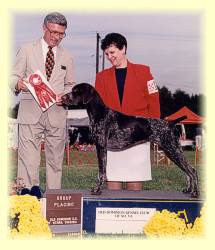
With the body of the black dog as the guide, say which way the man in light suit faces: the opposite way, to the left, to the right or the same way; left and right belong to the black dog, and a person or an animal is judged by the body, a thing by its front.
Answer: to the left

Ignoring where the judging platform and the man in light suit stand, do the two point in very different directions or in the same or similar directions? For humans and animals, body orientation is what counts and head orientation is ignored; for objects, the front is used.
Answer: same or similar directions

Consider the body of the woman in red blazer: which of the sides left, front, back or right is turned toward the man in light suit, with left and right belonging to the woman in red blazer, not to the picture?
right

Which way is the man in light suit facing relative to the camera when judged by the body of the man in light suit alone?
toward the camera

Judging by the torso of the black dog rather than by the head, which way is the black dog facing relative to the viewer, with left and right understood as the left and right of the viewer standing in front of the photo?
facing to the left of the viewer

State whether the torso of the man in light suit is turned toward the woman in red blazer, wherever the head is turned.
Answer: no

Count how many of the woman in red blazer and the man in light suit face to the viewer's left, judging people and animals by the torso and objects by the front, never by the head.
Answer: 0

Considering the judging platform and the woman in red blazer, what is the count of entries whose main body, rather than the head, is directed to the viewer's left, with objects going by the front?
0

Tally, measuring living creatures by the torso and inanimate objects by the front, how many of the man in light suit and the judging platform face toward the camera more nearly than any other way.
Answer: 2

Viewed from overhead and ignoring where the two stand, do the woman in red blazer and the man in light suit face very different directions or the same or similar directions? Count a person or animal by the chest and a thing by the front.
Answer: same or similar directions

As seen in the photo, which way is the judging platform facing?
toward the camera

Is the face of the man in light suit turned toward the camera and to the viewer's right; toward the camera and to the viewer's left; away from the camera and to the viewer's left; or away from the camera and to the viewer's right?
toward the camera and to the viewer's right

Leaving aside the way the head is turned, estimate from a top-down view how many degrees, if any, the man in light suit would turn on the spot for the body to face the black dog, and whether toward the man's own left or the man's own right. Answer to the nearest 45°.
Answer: approximately 45° to the man's own left
